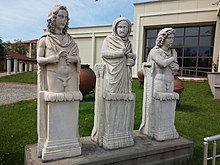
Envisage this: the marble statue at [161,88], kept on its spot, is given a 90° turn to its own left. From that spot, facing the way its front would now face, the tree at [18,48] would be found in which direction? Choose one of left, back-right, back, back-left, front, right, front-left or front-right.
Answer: left

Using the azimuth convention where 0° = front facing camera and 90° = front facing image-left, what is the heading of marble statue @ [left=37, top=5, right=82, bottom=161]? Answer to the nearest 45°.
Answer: approximately 315°

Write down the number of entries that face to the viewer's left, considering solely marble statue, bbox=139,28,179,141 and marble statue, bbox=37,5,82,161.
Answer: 0

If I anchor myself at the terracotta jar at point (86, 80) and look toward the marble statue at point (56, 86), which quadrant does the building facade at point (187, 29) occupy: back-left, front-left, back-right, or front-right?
back-left

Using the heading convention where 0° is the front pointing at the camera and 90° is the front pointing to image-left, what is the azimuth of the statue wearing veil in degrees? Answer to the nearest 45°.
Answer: approximately 315°

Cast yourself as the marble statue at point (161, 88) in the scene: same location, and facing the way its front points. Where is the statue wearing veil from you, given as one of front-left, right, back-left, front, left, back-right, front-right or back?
right

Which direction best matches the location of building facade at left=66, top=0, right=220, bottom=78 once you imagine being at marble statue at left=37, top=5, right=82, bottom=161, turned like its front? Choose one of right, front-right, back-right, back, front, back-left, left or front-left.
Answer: left

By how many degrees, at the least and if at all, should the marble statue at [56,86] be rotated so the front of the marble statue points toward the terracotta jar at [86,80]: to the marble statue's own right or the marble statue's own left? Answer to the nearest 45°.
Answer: approximately 135° to the marble statue's own left

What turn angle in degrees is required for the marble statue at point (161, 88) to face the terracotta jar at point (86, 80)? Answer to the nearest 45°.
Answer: approximately 180°

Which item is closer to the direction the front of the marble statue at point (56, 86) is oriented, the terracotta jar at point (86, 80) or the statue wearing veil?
the statue wearing veil

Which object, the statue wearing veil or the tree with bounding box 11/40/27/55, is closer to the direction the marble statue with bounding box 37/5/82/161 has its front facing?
the statue wearing veil
